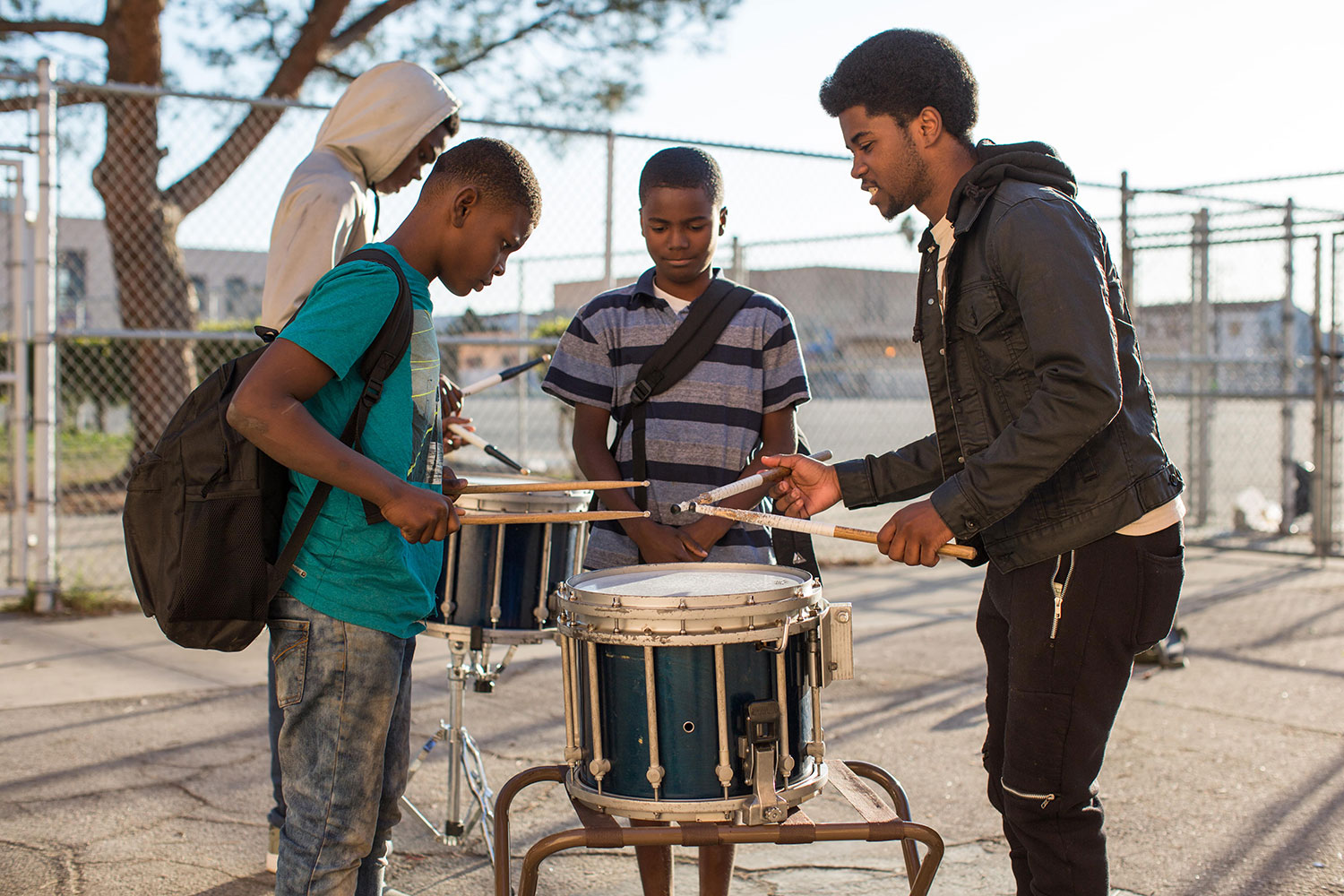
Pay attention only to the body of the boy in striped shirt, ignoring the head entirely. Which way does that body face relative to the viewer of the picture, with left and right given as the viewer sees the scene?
facing the viewer

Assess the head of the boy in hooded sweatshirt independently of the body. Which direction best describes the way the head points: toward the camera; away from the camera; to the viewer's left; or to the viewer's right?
to the viewer's right

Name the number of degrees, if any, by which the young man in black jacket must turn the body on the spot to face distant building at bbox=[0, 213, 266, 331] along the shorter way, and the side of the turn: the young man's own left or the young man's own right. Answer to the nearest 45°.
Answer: approximately 45° to the young man's own right

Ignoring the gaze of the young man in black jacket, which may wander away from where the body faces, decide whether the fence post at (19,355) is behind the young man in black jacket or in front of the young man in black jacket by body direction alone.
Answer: in front

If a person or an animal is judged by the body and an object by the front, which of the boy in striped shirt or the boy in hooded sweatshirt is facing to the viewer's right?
the boy in hooded sweatshirt

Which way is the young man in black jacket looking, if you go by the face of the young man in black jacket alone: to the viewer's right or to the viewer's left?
to the viewer's left

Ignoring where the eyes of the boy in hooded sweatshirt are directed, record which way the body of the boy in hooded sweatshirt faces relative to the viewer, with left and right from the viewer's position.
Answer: facing to the right of the viewer

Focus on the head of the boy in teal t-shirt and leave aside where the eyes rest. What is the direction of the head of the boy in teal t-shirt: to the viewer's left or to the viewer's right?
to the viewer's right

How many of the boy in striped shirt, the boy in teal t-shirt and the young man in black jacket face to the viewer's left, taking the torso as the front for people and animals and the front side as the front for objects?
1

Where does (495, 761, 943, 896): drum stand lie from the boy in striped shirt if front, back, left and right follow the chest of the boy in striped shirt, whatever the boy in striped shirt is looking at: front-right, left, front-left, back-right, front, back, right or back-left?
front

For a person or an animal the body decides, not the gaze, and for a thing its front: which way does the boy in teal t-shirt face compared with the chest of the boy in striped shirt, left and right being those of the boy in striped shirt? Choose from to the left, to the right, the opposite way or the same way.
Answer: to the left

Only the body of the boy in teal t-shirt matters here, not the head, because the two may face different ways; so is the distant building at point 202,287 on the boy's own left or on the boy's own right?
on the boy's own left

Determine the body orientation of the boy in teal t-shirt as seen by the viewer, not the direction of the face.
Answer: to the viewer's right

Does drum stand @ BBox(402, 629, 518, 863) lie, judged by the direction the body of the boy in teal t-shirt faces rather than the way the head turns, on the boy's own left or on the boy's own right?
on the boy's own left

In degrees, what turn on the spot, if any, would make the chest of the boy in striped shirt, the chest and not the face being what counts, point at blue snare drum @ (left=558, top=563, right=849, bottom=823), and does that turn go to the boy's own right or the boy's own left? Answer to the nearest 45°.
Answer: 0° — they already face it

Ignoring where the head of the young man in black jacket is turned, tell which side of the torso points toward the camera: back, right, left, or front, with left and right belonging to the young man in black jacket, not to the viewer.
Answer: left

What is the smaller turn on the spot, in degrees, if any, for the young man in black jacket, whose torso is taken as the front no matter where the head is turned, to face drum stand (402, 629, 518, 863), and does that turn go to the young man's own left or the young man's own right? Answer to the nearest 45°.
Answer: approximately 45° to the young man's own right
